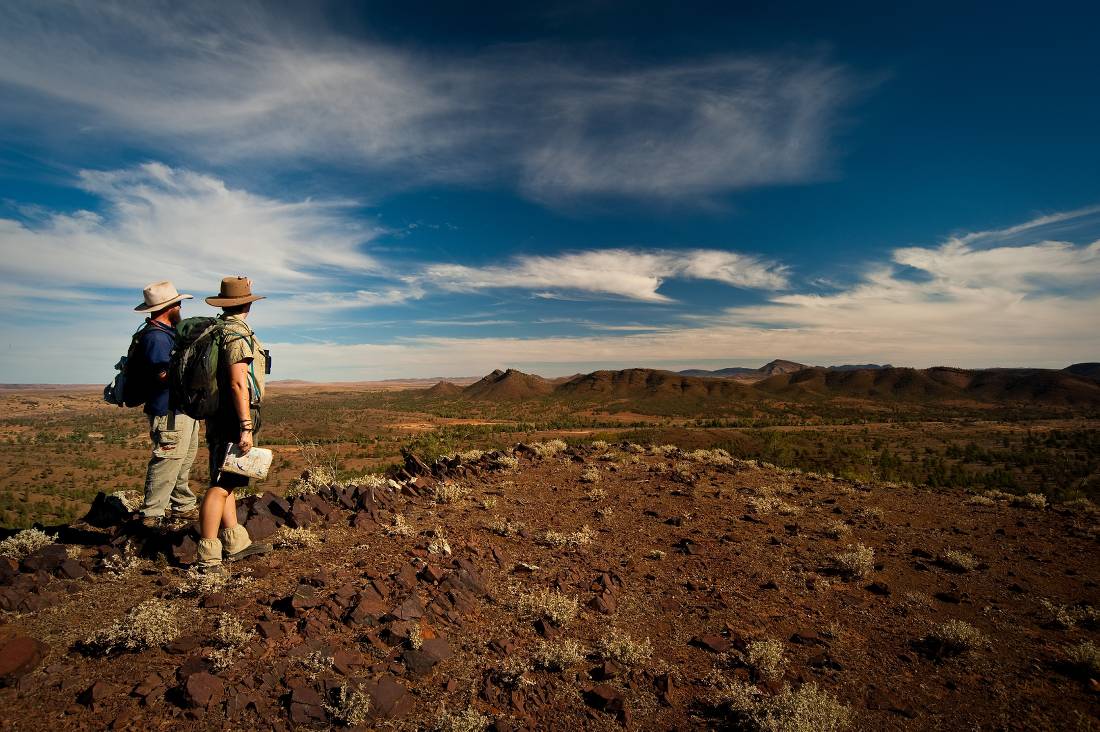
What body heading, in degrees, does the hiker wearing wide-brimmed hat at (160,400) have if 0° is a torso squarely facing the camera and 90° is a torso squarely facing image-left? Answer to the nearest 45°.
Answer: approximately 270°

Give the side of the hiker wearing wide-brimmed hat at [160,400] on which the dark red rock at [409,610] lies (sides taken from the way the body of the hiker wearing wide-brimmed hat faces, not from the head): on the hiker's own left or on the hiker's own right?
on the hiker's own right

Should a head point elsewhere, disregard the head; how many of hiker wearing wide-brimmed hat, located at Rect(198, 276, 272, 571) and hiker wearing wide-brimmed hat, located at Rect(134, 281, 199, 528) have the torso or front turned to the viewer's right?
2

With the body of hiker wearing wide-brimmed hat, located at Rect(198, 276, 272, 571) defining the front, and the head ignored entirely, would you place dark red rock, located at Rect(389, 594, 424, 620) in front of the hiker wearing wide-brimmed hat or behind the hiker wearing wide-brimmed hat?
in front

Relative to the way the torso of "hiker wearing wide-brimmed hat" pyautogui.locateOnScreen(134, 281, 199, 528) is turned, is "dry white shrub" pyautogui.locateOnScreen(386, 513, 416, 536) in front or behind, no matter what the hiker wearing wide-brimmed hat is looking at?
in front

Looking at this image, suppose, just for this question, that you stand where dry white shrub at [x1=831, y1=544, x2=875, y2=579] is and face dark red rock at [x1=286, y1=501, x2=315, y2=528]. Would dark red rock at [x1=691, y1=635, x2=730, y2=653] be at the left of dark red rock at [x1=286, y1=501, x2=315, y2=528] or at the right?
left

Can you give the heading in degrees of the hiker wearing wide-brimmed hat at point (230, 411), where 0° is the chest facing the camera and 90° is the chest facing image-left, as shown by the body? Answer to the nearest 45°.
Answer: approximately 270°

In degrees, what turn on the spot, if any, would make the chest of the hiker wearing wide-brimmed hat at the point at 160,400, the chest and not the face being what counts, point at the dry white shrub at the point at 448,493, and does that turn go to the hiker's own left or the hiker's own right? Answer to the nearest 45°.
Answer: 0° — they already face it
